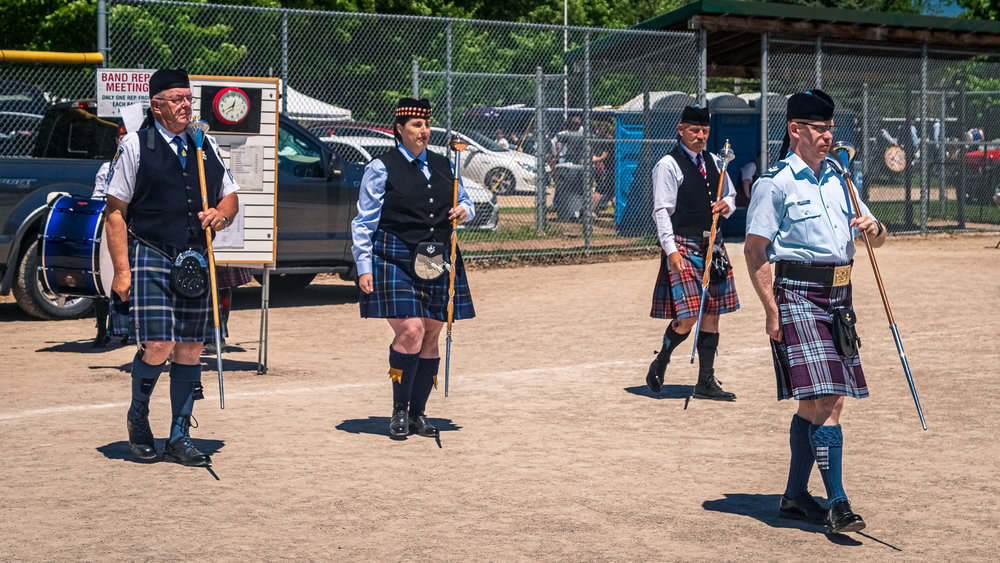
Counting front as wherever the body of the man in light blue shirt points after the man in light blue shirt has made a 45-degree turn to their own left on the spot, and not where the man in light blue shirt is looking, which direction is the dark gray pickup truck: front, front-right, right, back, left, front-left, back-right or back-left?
back-left

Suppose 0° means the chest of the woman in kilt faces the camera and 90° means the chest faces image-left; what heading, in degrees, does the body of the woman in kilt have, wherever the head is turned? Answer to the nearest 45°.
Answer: approximately 315°

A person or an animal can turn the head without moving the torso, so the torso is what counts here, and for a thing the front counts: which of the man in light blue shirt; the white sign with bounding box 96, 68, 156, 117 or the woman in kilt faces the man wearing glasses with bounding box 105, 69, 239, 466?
the white sign

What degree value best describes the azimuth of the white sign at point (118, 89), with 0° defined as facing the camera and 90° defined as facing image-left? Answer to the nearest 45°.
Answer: approximately 0°

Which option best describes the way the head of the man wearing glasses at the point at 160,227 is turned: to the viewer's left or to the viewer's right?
to the viewer's right

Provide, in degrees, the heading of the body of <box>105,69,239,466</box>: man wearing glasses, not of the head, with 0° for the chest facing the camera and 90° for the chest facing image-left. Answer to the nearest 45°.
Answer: approximately 315°

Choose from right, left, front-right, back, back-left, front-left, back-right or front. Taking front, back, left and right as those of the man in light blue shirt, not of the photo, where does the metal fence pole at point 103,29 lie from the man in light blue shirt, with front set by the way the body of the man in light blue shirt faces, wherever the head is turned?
back

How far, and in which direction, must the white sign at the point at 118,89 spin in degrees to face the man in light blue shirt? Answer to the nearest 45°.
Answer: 0° — it already faces them

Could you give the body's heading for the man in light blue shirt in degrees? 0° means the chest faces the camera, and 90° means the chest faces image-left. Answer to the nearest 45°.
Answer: approximately 315°
